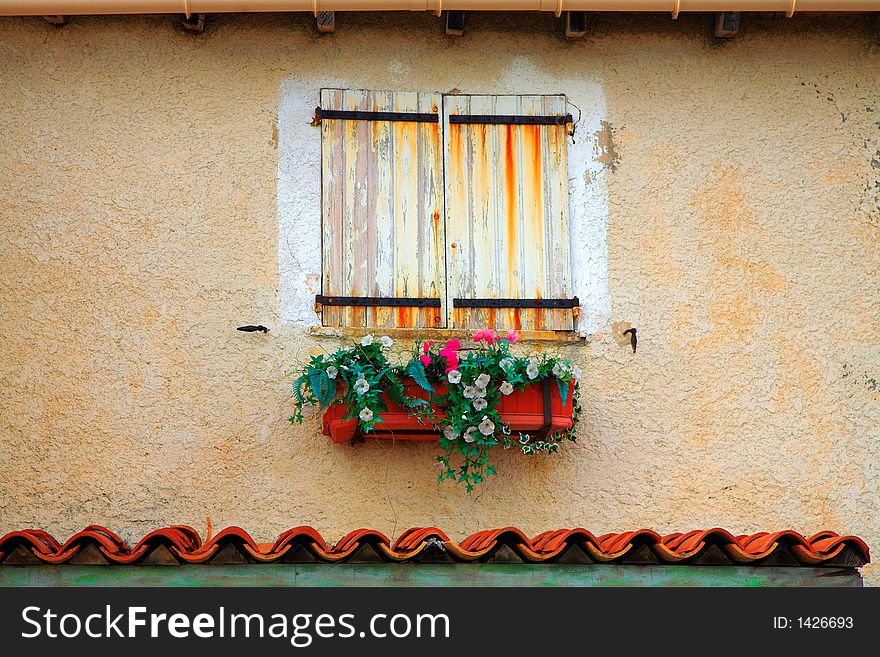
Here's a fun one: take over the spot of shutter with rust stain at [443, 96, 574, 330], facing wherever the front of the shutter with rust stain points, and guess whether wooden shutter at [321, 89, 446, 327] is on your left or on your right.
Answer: on your right

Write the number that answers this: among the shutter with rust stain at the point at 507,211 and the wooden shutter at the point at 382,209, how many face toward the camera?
2

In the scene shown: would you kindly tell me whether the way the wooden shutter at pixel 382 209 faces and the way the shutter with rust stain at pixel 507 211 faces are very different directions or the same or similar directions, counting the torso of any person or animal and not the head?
same or similar directions

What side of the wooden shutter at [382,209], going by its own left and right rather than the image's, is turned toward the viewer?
front

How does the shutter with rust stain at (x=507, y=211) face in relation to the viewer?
toward the camera

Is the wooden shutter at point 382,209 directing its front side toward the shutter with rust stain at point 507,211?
no
